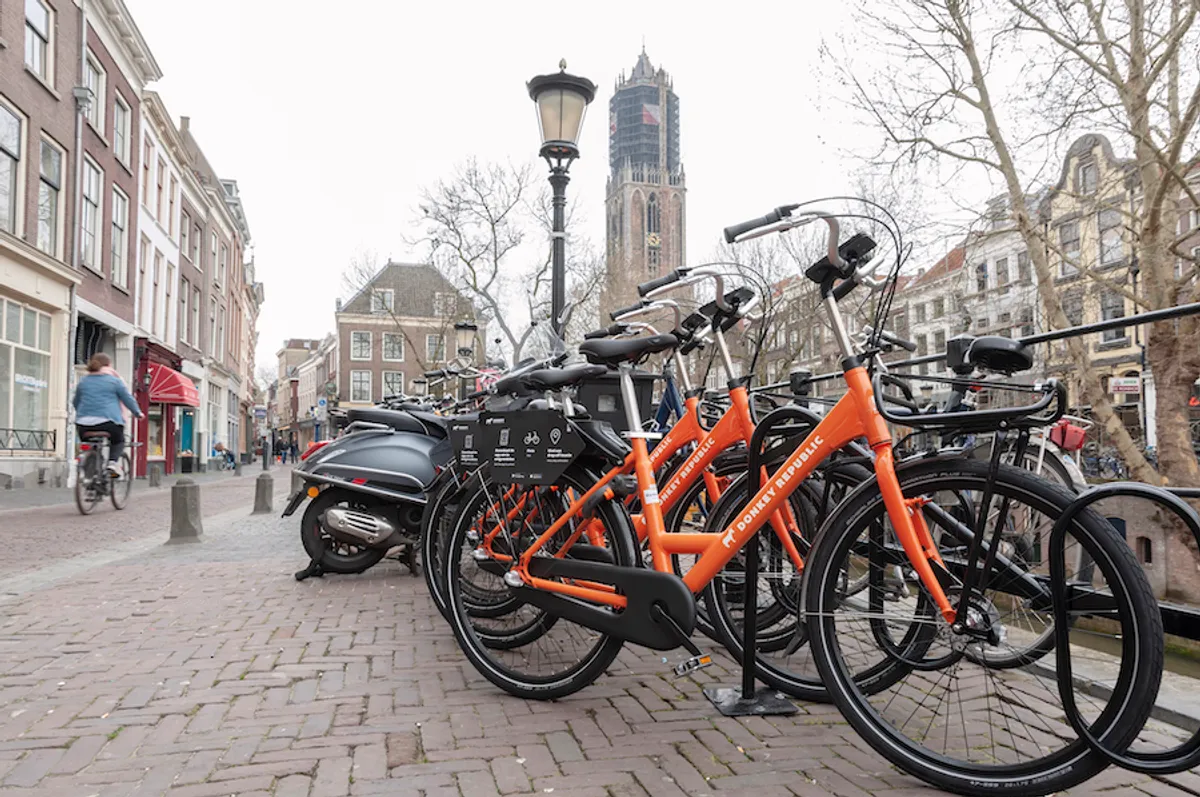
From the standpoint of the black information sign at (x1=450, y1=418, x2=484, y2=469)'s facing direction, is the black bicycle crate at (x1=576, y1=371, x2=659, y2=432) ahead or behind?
behind

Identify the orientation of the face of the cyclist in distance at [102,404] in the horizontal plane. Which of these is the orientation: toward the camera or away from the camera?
away from the camera

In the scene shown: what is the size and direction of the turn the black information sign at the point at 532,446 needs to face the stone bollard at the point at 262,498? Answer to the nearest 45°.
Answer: approximately 135° to its right

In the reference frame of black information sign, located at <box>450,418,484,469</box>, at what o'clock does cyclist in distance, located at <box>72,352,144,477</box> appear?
The cyclist in distance is roughly at 5 o'clock from the black information sign.

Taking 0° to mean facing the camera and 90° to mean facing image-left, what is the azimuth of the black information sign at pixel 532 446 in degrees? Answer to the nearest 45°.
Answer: approximately 0°

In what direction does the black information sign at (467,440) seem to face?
toward the camera

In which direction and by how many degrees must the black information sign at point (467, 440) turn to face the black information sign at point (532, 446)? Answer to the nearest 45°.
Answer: approximately 45° to its left

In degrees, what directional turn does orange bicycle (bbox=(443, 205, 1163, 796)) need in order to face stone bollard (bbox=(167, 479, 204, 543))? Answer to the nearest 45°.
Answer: approximately 180°

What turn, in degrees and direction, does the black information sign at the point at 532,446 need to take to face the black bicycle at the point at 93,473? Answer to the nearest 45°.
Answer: approximately 135° to its right

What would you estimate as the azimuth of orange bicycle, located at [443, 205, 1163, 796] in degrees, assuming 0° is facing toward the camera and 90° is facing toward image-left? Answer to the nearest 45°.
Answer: approximately 315°

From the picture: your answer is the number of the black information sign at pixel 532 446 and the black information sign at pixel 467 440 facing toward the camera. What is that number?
2
